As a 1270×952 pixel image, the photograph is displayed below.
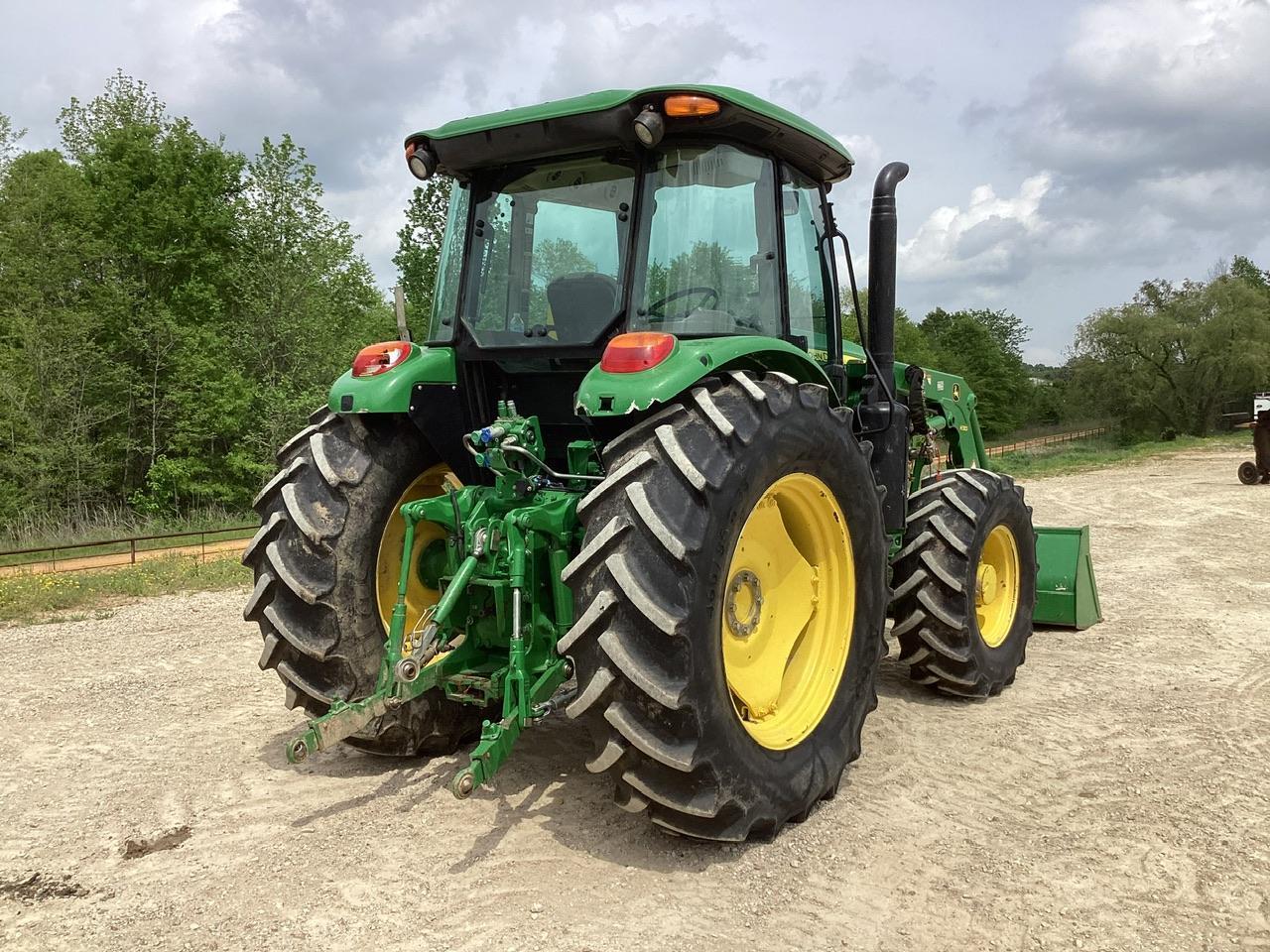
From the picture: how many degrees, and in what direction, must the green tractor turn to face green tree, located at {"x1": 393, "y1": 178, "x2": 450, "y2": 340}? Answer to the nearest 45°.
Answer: approximately 45° to its left

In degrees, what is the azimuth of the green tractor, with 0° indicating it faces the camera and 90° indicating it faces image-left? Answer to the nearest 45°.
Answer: approximately 225°

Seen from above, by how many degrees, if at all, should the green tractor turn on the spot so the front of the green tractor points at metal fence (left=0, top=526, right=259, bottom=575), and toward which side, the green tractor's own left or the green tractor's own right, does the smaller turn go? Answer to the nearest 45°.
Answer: approximately 90° to the green tractor's own left

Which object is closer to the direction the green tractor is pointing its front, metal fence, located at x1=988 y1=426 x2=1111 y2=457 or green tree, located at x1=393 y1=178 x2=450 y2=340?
the metal fence

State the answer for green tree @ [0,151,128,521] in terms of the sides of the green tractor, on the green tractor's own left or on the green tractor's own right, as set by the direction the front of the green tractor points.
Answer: on the green tractor's own left

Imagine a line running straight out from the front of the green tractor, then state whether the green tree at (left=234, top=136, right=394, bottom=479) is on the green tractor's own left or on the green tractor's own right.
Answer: on the green tractor's own left

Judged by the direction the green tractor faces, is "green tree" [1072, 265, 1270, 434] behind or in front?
in front

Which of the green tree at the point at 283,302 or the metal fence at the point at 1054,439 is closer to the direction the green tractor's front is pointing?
the metal fence

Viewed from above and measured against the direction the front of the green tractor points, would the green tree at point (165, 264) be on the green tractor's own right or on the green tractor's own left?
on the green tractor's own left
